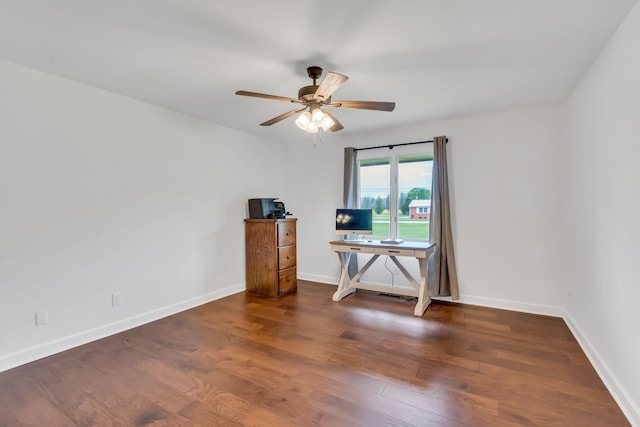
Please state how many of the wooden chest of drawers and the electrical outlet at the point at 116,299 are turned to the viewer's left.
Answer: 0

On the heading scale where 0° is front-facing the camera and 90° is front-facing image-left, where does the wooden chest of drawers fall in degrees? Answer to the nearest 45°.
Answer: approximately 315°

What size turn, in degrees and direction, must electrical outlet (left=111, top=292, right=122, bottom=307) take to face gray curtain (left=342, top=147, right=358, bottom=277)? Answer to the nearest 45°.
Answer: approximately 45° to its left

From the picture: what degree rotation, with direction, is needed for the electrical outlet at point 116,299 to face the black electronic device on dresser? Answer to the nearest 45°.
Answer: approximately 45° to its left

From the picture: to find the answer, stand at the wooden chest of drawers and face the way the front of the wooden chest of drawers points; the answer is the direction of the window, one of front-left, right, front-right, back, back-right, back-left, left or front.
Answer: front-left

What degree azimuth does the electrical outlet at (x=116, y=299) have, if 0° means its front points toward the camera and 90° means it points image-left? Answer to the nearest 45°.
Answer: approximately 315°

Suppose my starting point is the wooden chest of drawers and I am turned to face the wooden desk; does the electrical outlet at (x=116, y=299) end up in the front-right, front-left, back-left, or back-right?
back-right

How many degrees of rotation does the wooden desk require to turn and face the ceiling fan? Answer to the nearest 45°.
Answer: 0° — it already faces it

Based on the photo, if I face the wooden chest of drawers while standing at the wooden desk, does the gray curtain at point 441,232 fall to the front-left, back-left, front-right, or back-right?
back-right

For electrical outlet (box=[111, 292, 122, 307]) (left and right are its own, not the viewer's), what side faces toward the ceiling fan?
front

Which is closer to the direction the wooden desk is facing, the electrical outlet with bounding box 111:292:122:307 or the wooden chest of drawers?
the electrical outlet

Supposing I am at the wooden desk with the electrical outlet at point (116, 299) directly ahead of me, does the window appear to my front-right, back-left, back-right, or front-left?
back-right

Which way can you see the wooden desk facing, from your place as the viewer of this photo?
facing the viewer and to the left of the viewer
